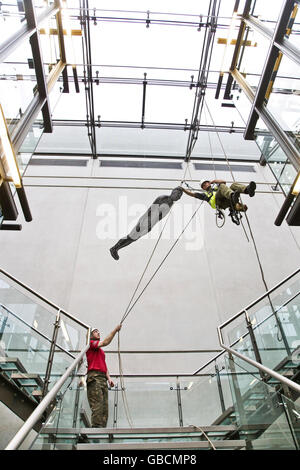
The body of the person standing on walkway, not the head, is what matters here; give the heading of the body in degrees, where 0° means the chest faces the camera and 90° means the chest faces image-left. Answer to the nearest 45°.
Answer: approximately 315°

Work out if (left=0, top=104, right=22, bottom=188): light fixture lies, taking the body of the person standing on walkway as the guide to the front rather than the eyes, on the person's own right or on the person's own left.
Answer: on the person's own right
